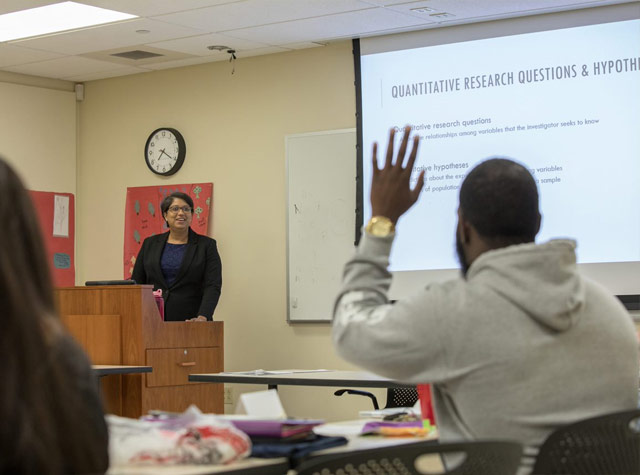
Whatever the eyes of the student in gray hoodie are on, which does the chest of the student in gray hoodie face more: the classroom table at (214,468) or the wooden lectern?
the wooden lectern

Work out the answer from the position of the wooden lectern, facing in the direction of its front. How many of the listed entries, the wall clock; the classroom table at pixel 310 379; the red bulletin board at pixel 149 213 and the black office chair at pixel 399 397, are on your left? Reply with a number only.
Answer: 2

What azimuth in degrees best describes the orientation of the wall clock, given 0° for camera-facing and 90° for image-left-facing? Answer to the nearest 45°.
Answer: approximately 45°

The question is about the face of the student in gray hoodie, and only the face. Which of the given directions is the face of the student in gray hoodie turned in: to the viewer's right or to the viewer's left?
to the viewer's left

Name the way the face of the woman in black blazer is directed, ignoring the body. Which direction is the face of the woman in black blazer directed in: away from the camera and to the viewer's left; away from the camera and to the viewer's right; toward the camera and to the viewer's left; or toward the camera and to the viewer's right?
toward the camera and to the viewer's right

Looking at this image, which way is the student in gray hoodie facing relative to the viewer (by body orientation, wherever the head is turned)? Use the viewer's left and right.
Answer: facing away from the viewer and to the left of the viewer

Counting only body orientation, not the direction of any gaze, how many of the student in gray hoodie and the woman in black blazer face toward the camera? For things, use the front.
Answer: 1

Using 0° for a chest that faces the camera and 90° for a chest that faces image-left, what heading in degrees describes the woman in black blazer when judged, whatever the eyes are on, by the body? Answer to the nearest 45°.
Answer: approximately 0°

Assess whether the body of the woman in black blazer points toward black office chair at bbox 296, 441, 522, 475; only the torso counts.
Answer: yes
